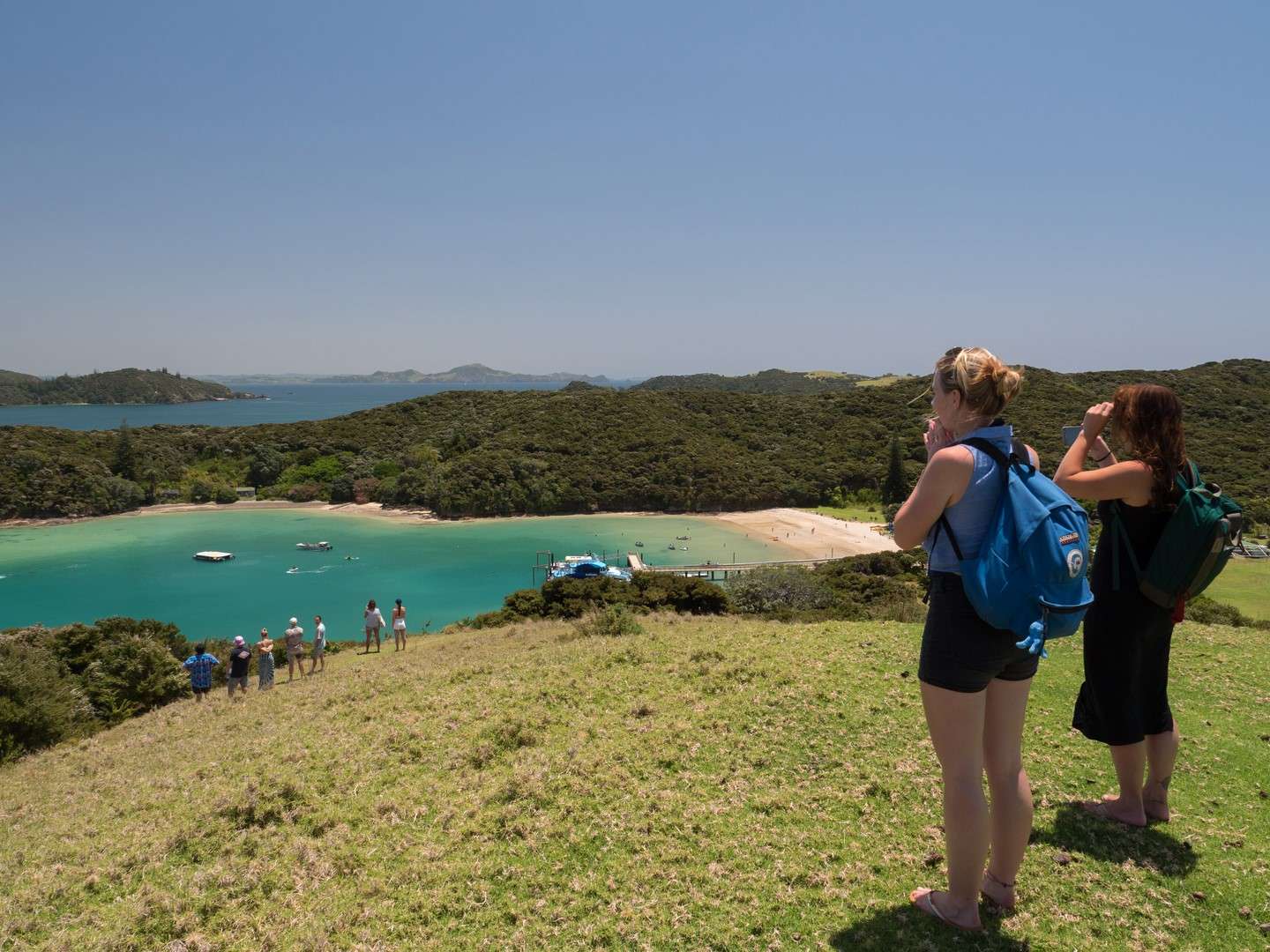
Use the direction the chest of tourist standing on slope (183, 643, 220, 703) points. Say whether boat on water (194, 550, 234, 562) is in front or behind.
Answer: in front

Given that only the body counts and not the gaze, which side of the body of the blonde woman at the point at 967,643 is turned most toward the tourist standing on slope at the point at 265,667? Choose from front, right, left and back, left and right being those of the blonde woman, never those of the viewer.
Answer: front

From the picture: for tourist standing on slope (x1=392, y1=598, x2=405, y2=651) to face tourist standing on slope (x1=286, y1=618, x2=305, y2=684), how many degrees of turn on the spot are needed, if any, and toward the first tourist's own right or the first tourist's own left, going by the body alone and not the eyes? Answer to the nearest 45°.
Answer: approximately 135° to the first tourist's own left

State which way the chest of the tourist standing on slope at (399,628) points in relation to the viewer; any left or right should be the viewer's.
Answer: facing away from the viewer

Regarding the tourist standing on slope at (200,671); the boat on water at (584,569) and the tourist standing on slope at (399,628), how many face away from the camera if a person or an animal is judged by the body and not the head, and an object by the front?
2

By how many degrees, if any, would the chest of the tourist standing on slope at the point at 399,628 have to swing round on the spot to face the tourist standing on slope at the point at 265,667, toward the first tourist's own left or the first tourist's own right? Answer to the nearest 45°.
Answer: approximately 135° to the first tourist's own left

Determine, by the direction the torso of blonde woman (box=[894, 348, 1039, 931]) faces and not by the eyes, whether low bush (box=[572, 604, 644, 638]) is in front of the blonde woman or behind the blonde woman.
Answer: in front

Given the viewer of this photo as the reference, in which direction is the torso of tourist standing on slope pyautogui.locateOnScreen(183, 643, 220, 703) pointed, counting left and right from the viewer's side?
facing away from the viewer

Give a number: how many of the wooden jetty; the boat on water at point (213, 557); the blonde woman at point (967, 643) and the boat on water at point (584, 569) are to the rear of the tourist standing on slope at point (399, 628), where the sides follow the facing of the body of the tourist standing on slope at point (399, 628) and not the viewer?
1
